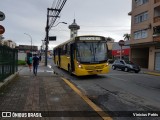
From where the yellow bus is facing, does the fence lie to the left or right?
on its right

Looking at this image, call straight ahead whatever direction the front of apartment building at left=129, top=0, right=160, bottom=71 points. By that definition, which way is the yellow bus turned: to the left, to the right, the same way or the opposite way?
to the left

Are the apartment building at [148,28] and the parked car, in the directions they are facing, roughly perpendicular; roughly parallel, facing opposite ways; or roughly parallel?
roughly perpendicular

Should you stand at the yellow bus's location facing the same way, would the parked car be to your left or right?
on your left

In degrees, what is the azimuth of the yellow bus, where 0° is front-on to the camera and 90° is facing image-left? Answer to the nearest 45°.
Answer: approximately 315°
